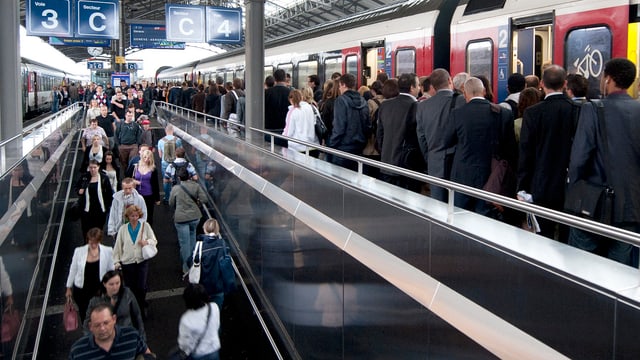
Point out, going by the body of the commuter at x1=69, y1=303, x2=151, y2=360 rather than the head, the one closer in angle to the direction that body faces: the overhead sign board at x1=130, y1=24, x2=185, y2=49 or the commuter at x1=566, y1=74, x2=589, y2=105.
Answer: the commuter

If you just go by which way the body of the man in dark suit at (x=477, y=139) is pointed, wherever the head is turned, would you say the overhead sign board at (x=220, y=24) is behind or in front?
in front

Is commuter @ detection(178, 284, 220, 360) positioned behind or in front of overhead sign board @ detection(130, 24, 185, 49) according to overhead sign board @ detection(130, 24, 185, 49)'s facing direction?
in front

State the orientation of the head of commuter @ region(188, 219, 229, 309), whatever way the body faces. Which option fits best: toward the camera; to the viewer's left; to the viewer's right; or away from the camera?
away from the camera

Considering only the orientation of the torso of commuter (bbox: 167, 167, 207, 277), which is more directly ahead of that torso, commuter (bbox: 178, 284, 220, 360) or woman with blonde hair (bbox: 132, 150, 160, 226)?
the woman with blonde hair

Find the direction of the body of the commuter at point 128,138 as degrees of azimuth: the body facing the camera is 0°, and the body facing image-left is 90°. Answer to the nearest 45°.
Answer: approximately 0°

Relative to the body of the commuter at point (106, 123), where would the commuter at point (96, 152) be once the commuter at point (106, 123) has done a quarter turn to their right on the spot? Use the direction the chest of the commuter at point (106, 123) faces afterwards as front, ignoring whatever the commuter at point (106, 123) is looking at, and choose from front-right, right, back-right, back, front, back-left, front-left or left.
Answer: left

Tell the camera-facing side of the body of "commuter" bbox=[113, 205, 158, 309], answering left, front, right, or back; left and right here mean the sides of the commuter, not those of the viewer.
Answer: front

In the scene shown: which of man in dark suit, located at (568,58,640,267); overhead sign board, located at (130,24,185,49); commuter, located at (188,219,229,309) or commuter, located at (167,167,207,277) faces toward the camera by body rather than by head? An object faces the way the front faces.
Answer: the overhead sign board

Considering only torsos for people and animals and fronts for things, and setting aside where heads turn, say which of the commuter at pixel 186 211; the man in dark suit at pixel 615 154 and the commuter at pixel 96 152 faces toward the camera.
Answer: the commuter at pixel 96 152

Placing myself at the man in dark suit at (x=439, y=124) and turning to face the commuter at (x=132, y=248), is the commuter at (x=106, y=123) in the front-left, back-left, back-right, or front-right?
front-right

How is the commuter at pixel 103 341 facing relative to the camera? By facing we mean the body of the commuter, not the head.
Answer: toward the camera

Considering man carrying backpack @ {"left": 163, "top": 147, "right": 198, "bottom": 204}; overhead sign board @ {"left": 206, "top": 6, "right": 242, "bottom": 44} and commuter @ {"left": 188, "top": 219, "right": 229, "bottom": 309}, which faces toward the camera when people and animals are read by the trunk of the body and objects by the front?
the overhead sign board
